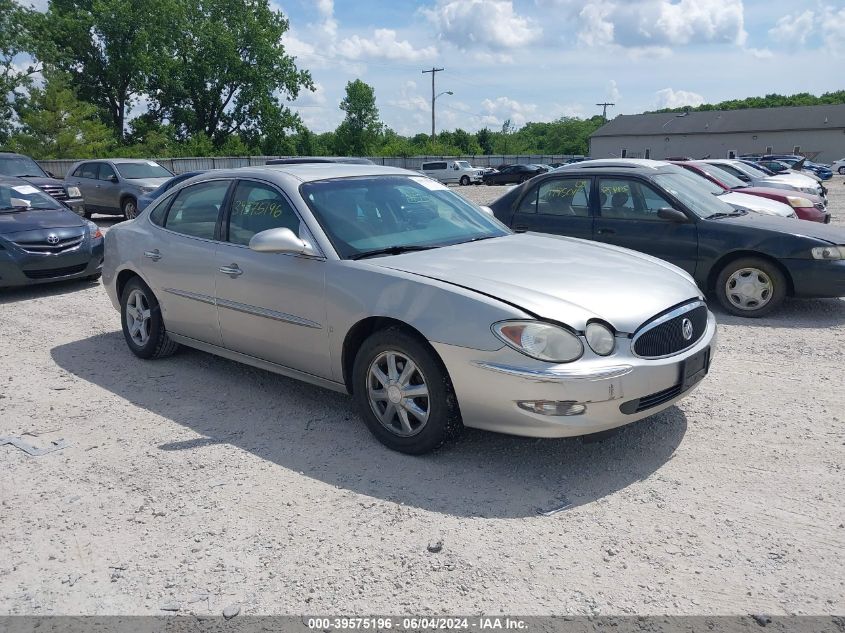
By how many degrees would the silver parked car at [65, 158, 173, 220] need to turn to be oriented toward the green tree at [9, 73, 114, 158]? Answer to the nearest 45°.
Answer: approximately 135° to its left

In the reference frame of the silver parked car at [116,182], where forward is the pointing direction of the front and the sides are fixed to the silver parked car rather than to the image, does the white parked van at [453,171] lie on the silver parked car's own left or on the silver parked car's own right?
on the silver parked car's own left

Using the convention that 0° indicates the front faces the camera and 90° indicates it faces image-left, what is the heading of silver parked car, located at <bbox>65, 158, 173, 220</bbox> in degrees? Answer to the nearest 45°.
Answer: approximately 315°

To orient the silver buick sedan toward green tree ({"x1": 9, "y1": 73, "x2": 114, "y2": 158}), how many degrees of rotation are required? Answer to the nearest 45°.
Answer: approximately 180°

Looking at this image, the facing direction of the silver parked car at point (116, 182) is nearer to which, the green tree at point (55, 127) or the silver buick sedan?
the silver buick sedan

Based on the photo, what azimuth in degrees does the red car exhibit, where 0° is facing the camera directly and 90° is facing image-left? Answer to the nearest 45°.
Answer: approximately 315°
